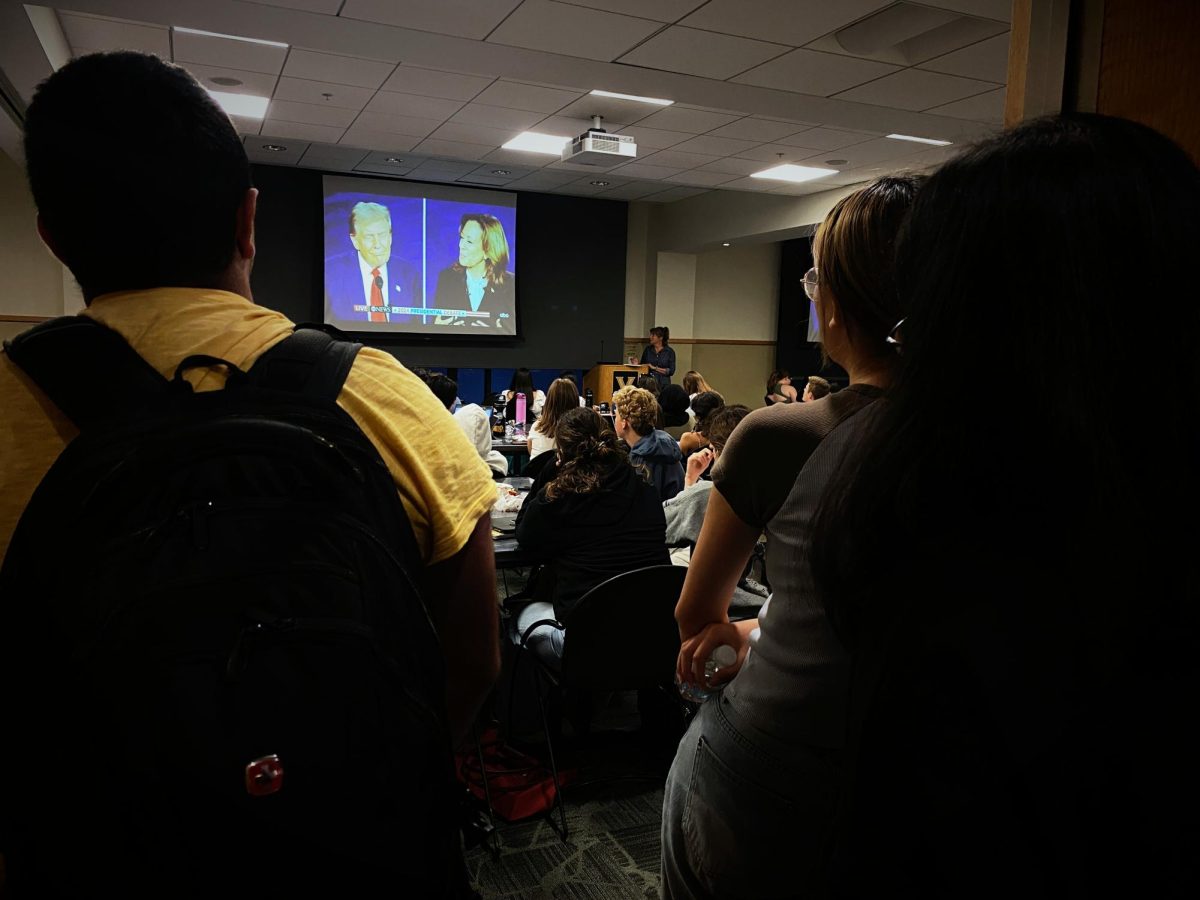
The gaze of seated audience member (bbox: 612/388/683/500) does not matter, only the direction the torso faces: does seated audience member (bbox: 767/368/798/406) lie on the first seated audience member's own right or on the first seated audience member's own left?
on the first seated audience member's own right

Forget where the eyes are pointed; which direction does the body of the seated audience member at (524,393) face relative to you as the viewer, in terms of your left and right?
facing away from the viewer

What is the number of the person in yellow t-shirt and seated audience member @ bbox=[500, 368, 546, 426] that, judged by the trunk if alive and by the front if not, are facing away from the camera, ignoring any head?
2

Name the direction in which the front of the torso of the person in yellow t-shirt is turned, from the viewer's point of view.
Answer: away from the camera

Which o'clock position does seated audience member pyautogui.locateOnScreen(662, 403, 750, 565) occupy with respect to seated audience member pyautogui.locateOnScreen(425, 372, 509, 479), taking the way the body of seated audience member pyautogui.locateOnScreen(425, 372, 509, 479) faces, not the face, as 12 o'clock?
seated audience member pyautogui.locateOnScreen(662, 403, 750, 565) is roughly at 4 o'clock from seated audience member pyautogui.locateOnScreen(425, 372, 509, 479).

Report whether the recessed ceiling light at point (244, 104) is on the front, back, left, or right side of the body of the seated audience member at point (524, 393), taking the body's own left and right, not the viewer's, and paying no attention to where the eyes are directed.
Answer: left

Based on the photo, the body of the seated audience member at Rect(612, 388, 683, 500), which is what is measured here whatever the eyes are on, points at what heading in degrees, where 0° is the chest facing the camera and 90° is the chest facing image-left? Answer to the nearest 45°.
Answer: approximately 135°

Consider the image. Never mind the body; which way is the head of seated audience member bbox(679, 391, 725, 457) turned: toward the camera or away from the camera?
away from the camera
